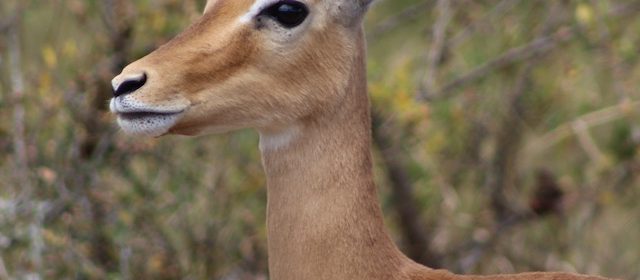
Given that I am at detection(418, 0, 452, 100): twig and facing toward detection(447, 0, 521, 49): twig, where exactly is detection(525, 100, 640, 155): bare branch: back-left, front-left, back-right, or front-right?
front-right

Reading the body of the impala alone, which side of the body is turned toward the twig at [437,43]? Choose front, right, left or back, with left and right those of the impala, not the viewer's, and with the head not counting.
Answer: right

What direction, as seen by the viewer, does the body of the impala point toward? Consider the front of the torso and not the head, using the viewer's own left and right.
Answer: facing to the left of the viewer

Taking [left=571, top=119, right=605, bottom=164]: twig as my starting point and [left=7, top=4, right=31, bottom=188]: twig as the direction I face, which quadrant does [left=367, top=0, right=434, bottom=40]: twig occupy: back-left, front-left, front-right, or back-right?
front-right
